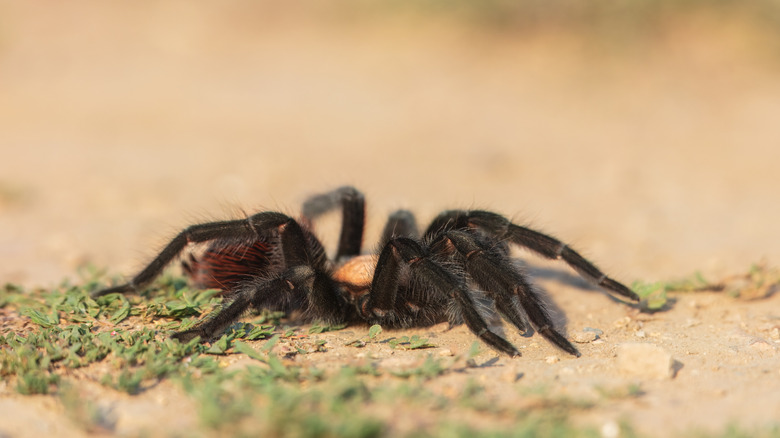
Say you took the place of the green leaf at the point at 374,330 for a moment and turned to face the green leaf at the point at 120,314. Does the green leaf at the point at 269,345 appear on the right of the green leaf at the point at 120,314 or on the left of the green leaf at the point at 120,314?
left

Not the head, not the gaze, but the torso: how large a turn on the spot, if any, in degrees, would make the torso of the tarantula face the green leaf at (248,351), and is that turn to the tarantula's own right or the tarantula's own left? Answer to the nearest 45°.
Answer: approximately 135° to the tarantula's own right

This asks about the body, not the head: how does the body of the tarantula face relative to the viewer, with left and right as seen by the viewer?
facing to the right of the viewer

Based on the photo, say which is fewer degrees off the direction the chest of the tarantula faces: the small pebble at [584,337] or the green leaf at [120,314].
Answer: the small pebble

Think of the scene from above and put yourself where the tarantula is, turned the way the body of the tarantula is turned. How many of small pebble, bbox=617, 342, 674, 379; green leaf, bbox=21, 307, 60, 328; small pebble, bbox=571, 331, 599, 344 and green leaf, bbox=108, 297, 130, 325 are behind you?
2

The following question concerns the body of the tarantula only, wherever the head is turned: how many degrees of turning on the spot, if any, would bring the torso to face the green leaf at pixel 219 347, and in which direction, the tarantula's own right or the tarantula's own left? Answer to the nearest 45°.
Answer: approximately 135° to the tarantula's own right

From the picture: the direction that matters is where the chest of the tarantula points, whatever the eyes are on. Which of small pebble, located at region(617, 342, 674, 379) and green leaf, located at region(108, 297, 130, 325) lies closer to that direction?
the small pebble

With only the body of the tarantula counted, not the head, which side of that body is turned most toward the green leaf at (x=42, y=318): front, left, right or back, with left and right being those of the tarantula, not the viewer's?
back

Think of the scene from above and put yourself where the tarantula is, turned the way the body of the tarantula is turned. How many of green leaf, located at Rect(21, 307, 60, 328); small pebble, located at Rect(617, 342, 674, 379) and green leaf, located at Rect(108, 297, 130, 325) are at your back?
2

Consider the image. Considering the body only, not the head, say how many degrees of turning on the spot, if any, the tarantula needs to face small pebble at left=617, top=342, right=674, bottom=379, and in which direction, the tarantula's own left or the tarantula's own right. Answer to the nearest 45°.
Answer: approximately 45° to the tarantula's own right

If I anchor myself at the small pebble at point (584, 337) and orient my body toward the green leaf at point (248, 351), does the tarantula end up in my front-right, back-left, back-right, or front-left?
front-right

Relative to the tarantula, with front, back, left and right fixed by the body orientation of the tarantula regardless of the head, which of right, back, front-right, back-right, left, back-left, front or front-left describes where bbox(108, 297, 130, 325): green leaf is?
back

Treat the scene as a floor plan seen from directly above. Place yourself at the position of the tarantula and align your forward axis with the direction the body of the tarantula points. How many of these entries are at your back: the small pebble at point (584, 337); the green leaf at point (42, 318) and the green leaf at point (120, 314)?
2

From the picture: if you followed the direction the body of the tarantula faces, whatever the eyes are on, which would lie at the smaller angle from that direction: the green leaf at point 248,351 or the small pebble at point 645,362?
the small pebble

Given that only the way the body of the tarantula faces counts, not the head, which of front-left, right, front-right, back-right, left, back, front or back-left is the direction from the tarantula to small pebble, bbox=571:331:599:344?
front

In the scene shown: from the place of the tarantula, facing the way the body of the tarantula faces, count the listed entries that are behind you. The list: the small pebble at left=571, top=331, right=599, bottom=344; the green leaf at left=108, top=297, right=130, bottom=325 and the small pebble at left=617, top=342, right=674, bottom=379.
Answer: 1
